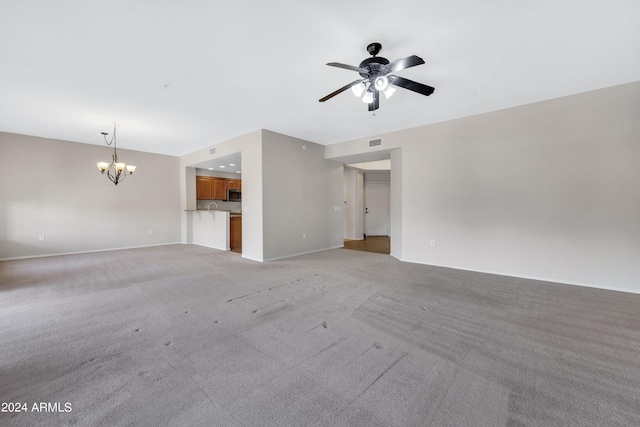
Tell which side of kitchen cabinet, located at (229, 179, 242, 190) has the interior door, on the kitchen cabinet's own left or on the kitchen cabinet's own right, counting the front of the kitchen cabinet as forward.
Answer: on the kitchen cabinet's own left

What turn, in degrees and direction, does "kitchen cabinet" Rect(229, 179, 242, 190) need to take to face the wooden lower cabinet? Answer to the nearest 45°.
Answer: approximately 45° to its left

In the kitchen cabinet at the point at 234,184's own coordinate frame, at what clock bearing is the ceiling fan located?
The ceiling fan is roughly at 10 o'clock from the kitchen cabinet.
